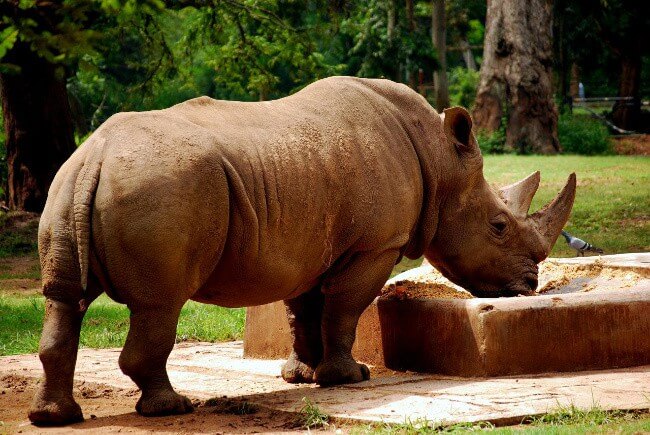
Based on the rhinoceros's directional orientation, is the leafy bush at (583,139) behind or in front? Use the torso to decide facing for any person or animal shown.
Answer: in front

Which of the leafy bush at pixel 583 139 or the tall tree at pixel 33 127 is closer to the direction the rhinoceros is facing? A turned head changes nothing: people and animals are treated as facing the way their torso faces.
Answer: the leafy bush

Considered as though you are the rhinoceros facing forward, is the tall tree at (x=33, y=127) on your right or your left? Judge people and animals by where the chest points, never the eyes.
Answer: on your left

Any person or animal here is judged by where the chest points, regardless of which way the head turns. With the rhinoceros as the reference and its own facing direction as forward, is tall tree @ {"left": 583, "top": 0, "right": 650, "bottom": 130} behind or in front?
in front

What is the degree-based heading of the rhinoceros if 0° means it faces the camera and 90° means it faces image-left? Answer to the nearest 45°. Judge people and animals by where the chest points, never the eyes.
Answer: approximately 225°
